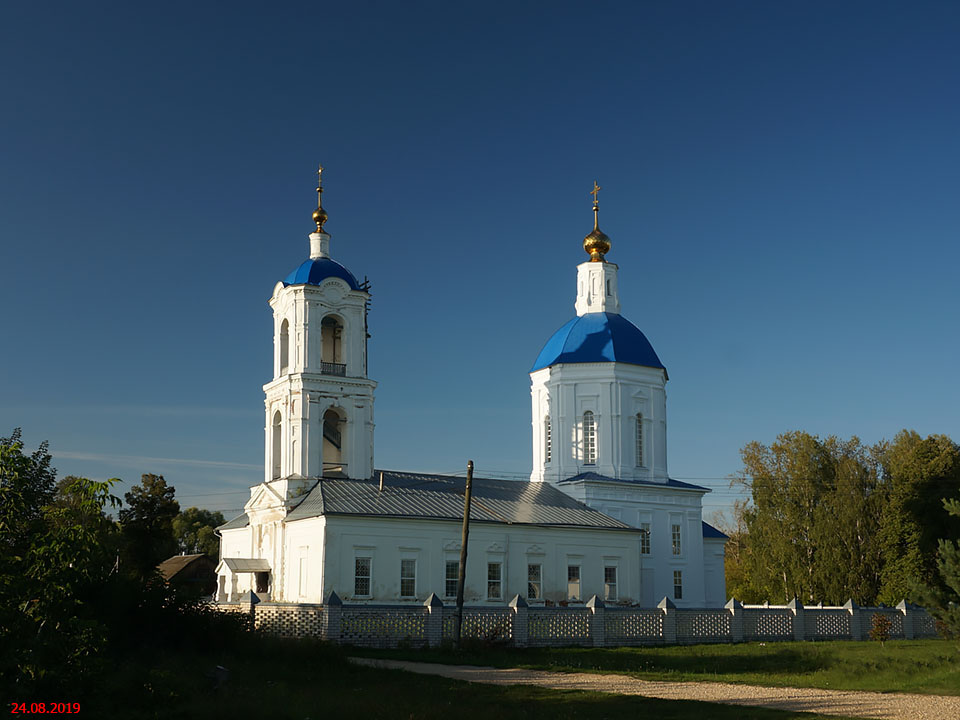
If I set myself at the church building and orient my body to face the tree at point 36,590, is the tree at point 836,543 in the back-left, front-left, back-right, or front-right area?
back-left

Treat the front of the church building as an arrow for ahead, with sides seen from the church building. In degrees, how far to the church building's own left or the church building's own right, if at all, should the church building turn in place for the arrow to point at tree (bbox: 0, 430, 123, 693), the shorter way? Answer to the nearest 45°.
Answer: approximately 45° to the church building's own left

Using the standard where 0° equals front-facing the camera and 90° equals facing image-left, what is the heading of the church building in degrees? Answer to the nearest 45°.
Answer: approximately 45°

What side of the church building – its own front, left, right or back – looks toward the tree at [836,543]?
back

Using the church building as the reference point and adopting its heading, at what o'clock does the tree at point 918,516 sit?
The tree is roughly at 7 o'clock from the church building.

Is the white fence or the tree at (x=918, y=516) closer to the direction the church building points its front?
the white fence
